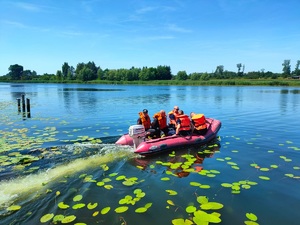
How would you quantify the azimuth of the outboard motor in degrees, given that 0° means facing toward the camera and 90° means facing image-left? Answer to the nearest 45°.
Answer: approximately 225°

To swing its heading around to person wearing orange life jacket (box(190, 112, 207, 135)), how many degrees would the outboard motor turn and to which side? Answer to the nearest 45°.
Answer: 0° — it already faces them

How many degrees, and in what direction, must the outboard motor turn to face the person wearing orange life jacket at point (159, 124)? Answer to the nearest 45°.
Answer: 0° — it already faces them

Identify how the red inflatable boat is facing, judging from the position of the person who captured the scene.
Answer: facing away from the viewer and to the right of the viewer

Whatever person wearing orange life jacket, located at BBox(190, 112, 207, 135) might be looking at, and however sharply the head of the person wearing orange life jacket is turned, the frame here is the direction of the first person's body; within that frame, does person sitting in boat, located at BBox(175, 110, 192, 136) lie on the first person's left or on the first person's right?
on the first person's left
